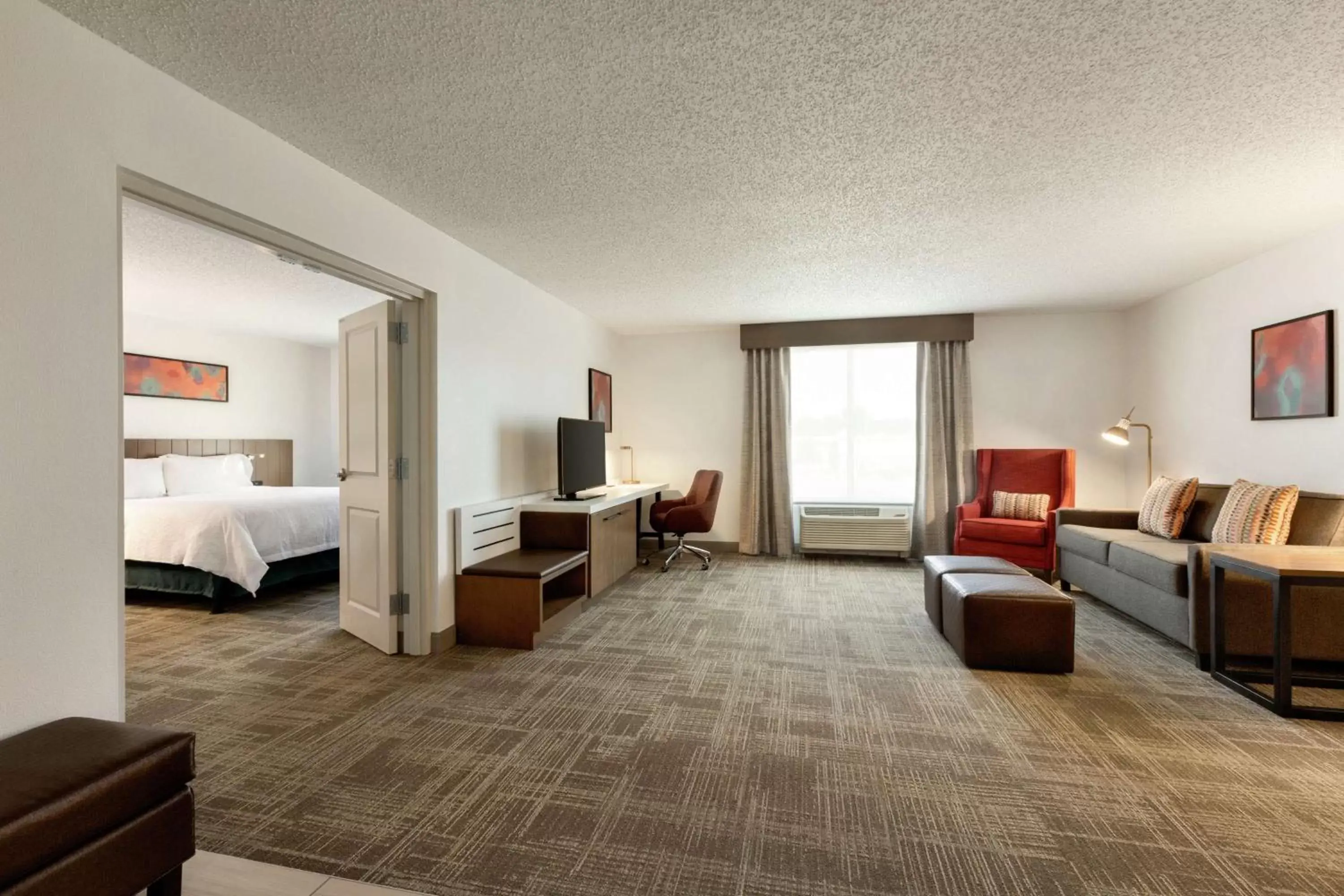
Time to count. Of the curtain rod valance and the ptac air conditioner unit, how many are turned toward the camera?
2

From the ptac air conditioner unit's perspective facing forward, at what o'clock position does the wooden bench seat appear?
The wooden bench seat is roughly at 1 o'clock from the ptac air conditioner unit.

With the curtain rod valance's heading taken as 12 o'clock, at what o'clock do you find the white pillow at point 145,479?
The white pillow is roughly at 2 o'clock from the curtain rod valance.

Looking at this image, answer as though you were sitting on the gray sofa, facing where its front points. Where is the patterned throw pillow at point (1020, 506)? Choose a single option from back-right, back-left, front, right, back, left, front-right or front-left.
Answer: right

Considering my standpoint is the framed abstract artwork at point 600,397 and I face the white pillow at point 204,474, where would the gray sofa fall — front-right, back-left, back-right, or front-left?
back-left

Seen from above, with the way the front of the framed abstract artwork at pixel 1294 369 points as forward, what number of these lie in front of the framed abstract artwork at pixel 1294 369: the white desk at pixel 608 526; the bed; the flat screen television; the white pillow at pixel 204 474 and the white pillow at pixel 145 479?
5

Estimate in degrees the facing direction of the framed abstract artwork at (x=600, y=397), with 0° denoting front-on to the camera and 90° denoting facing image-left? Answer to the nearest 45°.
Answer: approximately 315°

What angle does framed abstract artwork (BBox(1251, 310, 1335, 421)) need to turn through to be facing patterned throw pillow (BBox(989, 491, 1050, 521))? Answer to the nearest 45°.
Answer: approximately 45° to its right

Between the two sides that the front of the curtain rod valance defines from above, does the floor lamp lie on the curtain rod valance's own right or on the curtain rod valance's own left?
on the curtain rod valance's own left

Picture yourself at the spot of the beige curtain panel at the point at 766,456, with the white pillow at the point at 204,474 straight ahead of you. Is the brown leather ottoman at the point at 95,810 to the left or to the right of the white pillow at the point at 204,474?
left

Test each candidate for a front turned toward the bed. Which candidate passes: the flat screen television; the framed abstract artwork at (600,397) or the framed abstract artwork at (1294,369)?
the framed abstract artwork at (1294,369)
